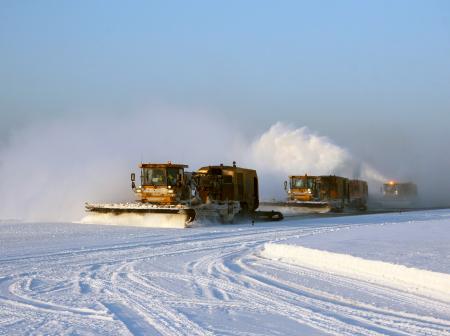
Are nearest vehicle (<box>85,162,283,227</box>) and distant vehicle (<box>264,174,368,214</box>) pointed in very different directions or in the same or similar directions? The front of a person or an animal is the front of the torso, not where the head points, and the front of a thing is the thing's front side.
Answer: same or similar directions

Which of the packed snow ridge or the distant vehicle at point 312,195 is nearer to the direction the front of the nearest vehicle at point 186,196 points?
the packed snow ridge

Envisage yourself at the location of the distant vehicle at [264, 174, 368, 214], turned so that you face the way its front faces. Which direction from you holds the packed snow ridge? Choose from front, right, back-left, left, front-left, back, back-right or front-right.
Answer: front-left

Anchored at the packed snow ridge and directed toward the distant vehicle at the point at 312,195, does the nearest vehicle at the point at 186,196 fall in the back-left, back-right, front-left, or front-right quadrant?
front-left

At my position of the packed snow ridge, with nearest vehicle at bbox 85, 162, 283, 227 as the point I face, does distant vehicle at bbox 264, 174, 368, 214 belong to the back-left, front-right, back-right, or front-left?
front-right

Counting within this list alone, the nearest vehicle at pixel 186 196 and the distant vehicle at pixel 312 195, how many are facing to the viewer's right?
0

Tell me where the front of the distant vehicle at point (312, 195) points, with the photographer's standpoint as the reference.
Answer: facing the viewer and to the left of the viewer

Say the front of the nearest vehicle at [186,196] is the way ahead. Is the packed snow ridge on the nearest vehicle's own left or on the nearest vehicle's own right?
on the nearest vehicle's own left

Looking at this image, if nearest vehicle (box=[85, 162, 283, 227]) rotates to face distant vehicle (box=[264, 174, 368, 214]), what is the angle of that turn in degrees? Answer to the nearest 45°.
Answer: approximately 180°
